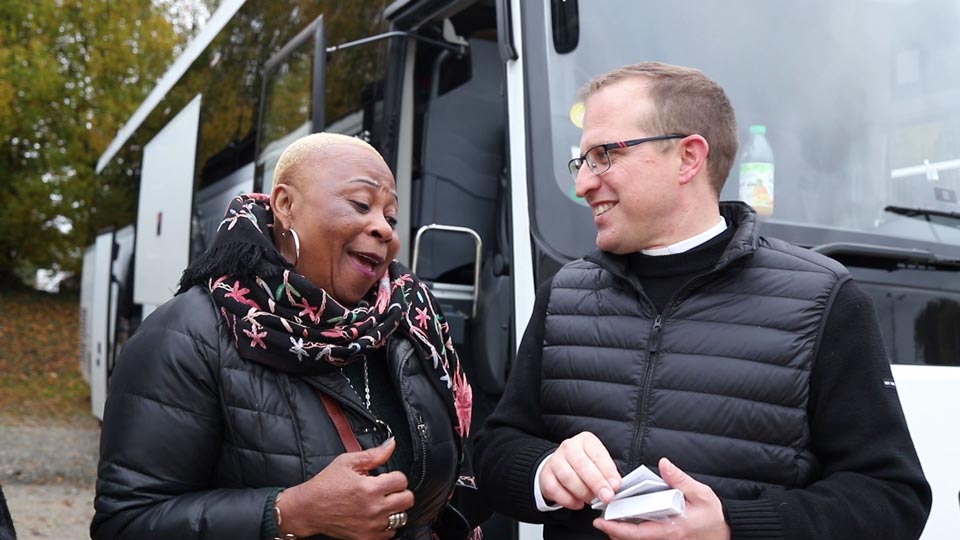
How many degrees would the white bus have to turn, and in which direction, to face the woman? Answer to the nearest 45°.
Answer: approximately 90° to its right

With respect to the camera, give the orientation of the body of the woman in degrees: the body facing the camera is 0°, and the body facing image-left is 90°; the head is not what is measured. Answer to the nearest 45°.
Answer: approximately 315°

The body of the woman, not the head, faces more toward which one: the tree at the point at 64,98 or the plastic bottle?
the plastic bottle

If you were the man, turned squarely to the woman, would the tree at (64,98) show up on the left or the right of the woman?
right

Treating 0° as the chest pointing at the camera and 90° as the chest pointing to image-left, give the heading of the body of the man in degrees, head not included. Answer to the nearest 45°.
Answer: approximately 45°

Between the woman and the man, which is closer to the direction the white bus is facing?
the man

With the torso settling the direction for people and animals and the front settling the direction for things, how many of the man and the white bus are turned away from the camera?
0

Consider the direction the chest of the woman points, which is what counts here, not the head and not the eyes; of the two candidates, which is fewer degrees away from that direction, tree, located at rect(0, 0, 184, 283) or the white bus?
the white bus

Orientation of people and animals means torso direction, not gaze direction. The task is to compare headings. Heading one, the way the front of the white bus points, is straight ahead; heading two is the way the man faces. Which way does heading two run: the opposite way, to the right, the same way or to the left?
to the right

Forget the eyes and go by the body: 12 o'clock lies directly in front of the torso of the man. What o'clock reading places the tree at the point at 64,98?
The tree is roughly at 3 o'clock from the man.

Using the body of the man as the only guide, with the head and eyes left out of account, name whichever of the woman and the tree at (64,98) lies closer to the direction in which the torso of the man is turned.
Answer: the woman

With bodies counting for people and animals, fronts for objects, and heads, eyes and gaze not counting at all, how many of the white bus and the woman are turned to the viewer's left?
0

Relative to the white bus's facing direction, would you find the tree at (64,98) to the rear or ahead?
to the rear

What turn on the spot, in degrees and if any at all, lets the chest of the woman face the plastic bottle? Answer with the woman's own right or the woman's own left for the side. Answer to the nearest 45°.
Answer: approximately 45° to the woman's own left

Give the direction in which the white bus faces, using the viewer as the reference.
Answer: facing the viewer and to the right of the viewer
